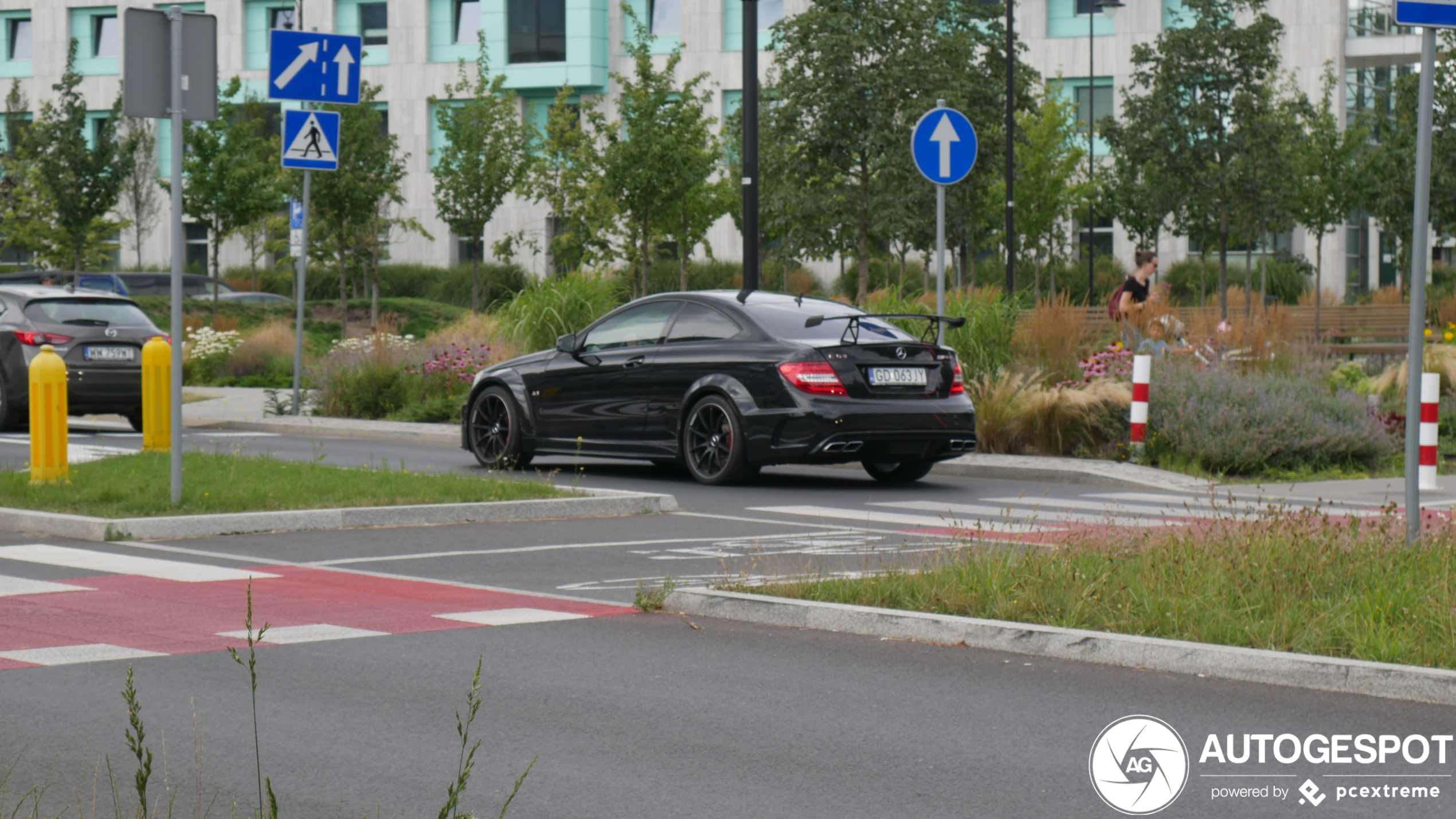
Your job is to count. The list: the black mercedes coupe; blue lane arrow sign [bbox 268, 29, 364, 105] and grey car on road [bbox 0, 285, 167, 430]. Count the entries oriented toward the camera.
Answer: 1

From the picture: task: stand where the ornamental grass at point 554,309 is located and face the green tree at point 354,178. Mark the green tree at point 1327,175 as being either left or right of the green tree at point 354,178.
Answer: right

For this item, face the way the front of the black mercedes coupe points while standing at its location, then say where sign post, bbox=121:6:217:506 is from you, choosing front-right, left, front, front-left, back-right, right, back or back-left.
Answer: left

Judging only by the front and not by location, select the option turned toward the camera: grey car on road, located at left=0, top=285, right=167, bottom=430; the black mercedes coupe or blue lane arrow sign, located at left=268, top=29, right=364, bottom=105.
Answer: the blue lane arrow sign

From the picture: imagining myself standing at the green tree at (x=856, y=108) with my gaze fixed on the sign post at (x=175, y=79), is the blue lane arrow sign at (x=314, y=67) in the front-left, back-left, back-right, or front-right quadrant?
front-right

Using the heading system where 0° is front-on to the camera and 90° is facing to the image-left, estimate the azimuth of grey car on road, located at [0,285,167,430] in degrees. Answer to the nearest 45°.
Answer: approximately 135°

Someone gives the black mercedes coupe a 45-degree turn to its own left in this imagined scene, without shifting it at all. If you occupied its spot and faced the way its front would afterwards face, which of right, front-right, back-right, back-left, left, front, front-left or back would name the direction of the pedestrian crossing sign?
front-right

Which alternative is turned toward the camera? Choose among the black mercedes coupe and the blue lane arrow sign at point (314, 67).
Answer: the blue lane arrow sign

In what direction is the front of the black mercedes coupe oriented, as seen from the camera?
facing away from the viewer and to the left of the viewer

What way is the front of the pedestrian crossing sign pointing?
toward the camera

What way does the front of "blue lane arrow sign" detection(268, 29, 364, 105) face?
toward the camera

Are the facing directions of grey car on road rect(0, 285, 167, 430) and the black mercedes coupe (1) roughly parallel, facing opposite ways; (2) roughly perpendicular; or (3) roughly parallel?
roughly parallel

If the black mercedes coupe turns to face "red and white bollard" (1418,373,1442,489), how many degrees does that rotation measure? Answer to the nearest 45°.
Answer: approximately 135° to its right

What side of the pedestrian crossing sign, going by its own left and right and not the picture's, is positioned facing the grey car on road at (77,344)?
right

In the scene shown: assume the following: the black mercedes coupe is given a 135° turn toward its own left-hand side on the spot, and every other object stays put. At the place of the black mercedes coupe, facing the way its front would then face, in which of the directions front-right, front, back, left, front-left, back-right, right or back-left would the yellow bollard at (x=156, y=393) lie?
right

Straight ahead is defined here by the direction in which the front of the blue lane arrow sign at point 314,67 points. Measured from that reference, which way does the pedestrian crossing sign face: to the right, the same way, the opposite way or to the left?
the same way

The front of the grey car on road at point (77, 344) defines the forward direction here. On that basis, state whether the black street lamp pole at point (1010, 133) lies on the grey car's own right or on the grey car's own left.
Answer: on the grey car's own right
